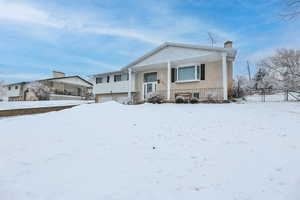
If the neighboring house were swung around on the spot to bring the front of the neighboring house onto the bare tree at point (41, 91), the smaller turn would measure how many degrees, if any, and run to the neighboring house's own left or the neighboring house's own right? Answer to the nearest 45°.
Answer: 0° — it already faces it

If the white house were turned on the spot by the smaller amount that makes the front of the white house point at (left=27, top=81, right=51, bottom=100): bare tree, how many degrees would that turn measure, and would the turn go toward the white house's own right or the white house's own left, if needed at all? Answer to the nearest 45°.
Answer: approximately 90° to the white house's own right

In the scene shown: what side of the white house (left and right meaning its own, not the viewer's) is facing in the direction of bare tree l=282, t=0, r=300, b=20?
left

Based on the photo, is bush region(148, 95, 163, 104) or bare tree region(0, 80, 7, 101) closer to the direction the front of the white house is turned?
the bush

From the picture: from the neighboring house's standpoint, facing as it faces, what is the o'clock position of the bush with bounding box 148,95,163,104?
The bush is roughly at 10 o'clock from the neighboring house.

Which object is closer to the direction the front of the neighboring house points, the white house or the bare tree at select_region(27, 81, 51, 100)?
the bare tree

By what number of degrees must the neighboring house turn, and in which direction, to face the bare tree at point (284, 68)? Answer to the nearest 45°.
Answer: approximately 90° to its left

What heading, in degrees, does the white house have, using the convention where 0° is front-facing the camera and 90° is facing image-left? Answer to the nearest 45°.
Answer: approximately 45°

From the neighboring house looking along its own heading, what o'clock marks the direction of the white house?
The white house is roughly at 10 o'clock from the neighboring house.
